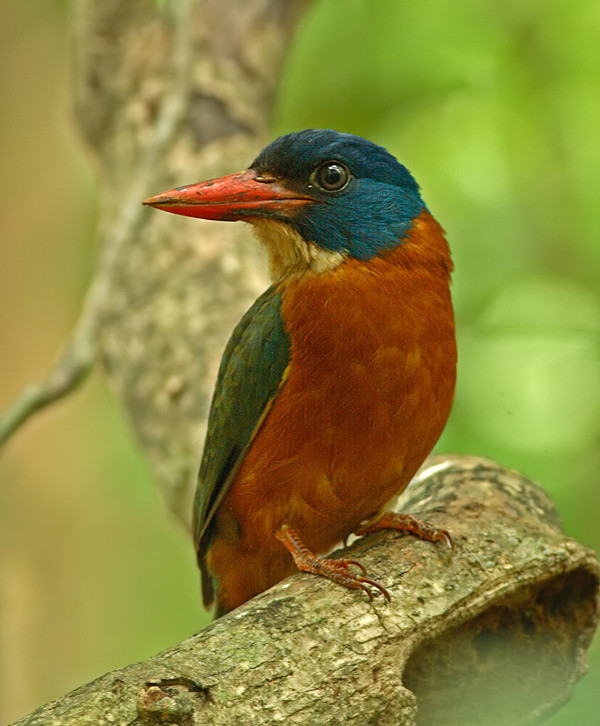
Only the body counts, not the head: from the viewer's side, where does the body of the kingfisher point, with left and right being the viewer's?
facing the viewer and to the right of the viewer
